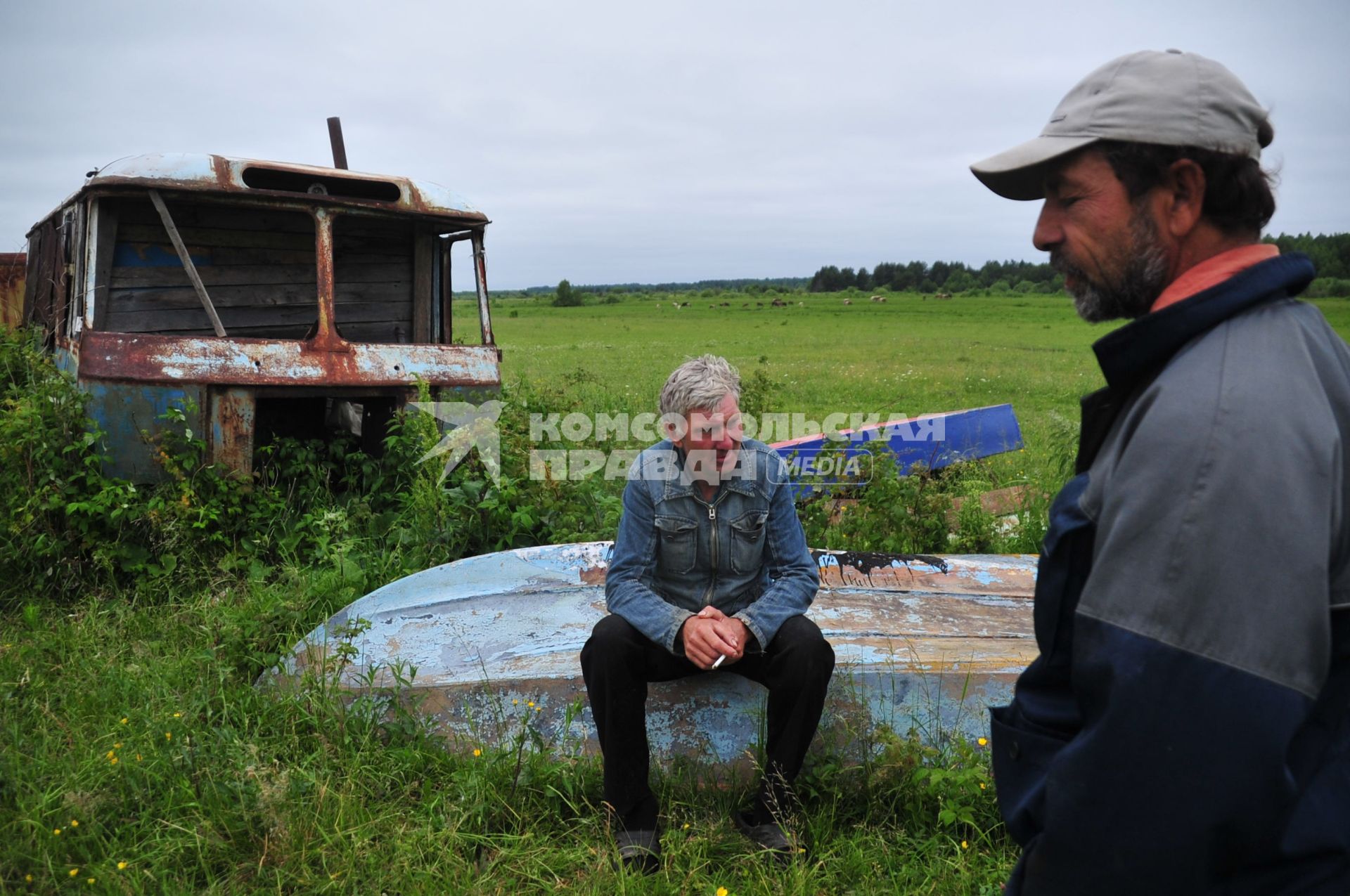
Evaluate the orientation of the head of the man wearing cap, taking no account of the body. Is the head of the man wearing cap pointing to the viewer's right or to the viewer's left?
to the viewer's left

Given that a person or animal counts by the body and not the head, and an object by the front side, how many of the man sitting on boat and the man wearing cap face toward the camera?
1

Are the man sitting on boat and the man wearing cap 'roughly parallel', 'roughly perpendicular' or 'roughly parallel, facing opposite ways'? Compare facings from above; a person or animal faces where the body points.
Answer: roughly perpendicular

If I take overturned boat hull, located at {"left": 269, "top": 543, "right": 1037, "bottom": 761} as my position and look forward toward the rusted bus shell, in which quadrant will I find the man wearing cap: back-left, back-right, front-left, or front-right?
back-left

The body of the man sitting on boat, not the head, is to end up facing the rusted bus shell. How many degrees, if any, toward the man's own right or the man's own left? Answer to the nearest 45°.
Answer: approximately 135° to the man's own right

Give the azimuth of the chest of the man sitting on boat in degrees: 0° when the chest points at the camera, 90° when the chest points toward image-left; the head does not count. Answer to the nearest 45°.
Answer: approximately 0°

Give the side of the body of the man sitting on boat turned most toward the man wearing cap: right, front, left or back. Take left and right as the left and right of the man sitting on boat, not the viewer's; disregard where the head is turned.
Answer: front

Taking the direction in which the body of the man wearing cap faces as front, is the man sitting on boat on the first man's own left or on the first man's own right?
on the first man's own right

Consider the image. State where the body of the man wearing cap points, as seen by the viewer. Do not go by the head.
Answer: to the viewer's left
